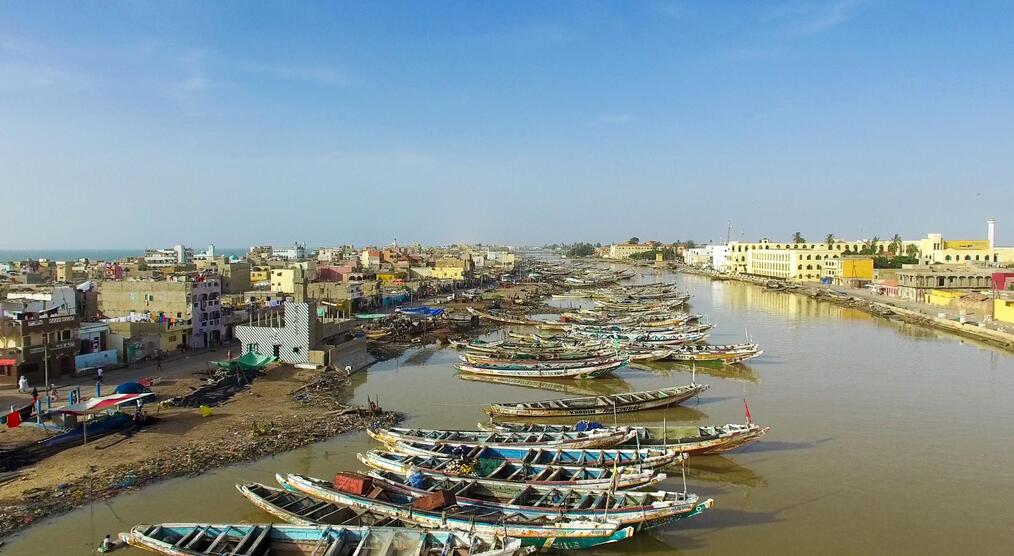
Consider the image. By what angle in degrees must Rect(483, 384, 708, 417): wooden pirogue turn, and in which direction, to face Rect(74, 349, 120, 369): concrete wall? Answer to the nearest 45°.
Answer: approximately 180°

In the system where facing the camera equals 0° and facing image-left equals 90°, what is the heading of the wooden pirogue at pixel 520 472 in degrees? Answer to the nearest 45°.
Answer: approximately 270°

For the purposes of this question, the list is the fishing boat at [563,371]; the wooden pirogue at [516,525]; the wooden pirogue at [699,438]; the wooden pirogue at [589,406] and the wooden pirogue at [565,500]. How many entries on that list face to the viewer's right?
5

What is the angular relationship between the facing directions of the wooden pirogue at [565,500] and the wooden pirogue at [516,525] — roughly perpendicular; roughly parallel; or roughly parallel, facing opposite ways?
roughly parallel

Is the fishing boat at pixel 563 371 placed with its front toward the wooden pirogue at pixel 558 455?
no

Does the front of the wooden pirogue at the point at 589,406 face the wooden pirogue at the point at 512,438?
no

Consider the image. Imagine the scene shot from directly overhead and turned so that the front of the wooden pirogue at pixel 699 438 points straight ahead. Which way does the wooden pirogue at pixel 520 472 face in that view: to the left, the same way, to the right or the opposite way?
the same way

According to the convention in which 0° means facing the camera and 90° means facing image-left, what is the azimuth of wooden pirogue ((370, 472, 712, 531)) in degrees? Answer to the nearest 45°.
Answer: approximately 270°

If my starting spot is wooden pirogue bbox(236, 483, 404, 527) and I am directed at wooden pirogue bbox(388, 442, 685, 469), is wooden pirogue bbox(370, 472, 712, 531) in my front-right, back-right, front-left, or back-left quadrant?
front-right

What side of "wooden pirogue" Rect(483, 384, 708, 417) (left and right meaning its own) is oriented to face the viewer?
right

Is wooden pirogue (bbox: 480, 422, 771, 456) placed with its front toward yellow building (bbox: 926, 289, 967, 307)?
no

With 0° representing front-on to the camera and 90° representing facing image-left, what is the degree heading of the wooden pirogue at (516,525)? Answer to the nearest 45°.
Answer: approximately 270°

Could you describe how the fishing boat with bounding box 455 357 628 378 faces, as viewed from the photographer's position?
facing to the right of the viewer

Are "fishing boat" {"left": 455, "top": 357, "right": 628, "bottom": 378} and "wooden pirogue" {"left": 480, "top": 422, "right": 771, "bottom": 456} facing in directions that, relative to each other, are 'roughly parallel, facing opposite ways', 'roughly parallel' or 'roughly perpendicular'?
roughly parallel

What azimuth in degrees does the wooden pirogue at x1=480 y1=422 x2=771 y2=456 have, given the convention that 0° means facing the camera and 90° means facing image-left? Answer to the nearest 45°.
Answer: approximately 270°
